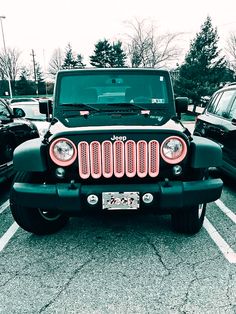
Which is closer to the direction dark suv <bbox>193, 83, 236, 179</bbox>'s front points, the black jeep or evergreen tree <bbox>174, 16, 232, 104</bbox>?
the black jeep

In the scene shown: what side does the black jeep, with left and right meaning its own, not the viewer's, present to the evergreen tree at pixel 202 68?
back

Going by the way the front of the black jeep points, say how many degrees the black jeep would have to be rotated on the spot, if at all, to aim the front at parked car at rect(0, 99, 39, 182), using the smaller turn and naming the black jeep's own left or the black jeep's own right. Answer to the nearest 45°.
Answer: approximately 135° to the black jeep's own right

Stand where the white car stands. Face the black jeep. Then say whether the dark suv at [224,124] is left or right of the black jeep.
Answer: left

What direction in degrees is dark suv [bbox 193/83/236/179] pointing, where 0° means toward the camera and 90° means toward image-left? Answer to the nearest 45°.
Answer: approximately 315°
